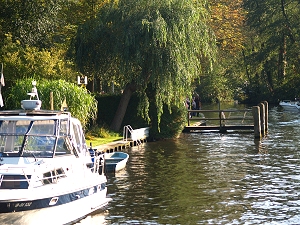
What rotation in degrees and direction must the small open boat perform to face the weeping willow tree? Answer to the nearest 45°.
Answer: approximately 45° to its left

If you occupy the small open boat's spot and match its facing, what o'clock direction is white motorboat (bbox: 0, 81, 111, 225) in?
The white motorboat is roughly at 5 o'clock from the small open boat.

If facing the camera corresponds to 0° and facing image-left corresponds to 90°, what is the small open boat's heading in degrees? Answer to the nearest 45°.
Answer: approximately 225°

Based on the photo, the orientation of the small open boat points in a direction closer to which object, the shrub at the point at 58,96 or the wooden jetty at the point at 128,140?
the wooden jetty

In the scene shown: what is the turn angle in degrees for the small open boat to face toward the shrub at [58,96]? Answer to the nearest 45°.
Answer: approximately 90° to its left

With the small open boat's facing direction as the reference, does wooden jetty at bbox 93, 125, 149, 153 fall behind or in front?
in front

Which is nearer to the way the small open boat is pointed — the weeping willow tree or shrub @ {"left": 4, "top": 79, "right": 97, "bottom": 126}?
the weeping willow tree
